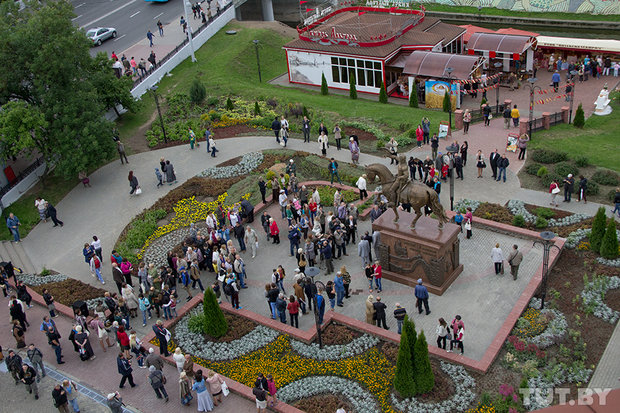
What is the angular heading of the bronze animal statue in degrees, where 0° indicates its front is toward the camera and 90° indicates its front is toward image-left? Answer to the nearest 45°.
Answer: approximately 135°

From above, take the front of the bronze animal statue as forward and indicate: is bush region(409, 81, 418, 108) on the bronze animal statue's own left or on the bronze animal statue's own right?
on the bronze animal statue's own right

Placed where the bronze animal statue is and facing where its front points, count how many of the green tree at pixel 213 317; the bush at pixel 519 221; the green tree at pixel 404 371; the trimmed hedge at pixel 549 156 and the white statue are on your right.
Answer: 3

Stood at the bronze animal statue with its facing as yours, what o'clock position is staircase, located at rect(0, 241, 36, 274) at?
The staircase is roughly at 11 o'clock from the bronze animal statue.

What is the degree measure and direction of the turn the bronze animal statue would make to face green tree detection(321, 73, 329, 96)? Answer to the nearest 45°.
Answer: approximately 45° to its right

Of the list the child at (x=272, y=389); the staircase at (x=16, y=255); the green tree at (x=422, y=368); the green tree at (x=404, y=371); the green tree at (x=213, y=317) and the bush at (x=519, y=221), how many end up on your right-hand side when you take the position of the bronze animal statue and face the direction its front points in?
1

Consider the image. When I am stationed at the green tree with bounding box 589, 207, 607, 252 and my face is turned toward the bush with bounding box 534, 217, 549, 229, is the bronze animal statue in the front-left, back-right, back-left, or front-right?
front-left

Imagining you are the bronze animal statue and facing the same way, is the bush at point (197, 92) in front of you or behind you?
in front

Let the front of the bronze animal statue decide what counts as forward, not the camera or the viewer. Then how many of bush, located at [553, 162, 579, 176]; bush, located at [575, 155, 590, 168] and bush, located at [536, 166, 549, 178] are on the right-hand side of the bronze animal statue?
3

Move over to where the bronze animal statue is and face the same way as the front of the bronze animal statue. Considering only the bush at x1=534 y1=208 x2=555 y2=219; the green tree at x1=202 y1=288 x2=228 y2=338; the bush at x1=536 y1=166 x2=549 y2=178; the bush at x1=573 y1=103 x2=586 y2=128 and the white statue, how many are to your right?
4

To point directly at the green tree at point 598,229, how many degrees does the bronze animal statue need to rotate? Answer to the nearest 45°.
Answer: approximately 135° to its right

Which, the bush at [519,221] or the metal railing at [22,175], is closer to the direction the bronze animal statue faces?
the metal railing

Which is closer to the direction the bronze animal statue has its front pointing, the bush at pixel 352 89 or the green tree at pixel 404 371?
the bush

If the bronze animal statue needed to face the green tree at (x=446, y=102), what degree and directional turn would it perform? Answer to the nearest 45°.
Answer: approximately 45° to its right

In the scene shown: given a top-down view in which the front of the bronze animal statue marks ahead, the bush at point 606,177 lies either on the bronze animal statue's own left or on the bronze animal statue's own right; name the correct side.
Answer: on the bronze animal statue's own right

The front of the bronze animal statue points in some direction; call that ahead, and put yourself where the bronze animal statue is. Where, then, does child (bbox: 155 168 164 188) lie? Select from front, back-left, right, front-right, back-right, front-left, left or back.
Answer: front
